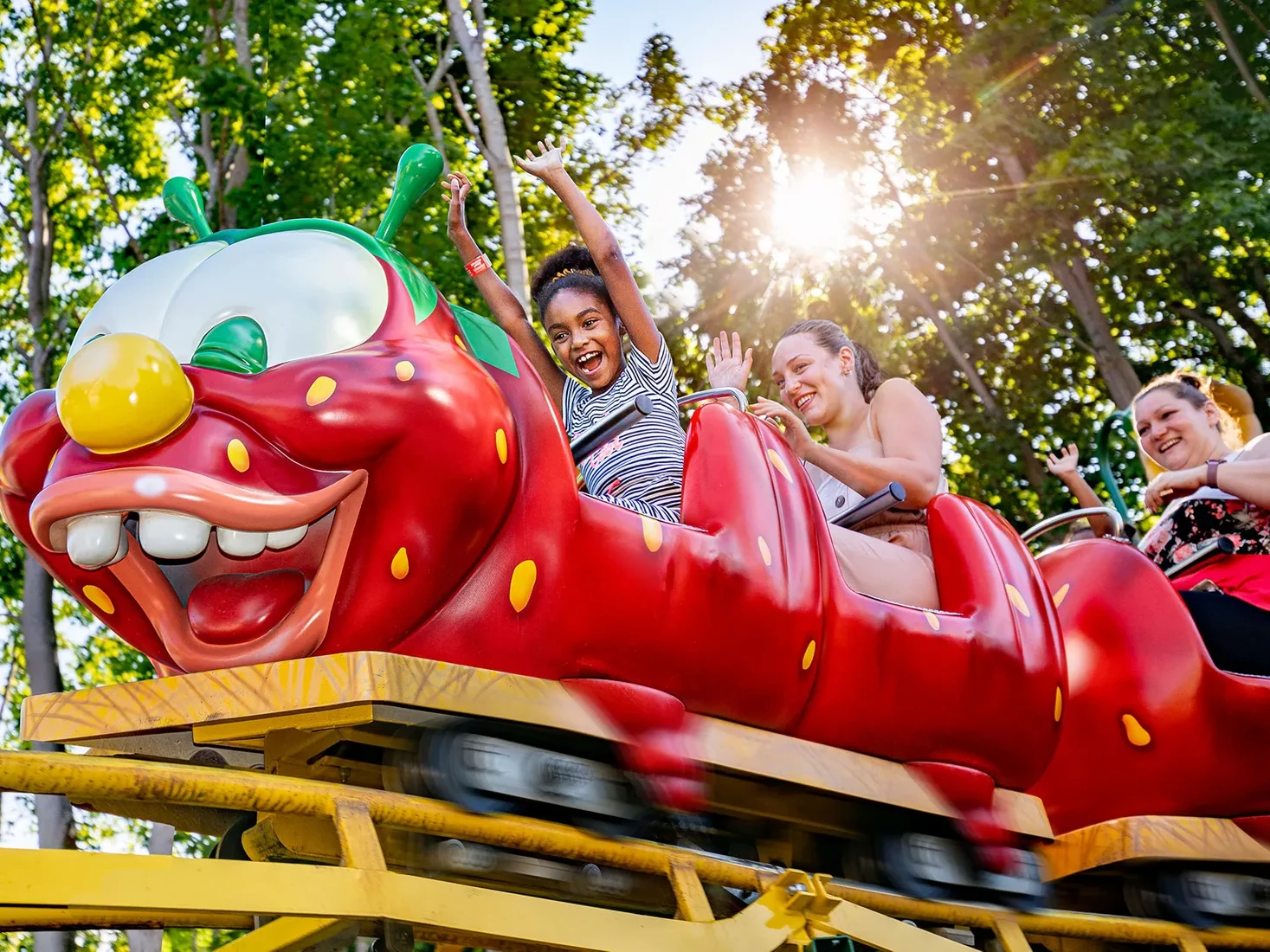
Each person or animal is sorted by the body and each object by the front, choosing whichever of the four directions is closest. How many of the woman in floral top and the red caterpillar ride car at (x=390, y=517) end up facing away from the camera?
0

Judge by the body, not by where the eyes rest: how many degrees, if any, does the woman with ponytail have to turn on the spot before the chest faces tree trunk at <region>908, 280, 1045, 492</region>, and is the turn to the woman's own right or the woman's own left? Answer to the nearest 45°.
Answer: approximately 135° to the woman's own right

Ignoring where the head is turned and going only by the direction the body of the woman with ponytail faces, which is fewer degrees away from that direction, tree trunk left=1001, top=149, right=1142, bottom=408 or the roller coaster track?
the roller coaster track

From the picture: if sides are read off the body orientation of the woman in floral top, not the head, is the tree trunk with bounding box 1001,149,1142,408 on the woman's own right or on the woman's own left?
on the woman's own right

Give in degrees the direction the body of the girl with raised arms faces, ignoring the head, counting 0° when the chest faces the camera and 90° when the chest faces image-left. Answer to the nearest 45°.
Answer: approximately 45°

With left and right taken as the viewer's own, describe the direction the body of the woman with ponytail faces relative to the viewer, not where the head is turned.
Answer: facing the viewer and to the left of the viewer

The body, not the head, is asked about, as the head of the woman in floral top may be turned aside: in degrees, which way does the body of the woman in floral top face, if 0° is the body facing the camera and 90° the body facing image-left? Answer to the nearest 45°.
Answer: approximately 45°

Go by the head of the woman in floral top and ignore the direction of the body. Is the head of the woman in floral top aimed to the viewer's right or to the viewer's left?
to the viewer's left

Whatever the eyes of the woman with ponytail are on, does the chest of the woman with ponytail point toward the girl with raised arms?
yes

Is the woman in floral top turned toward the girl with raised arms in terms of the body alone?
yes
